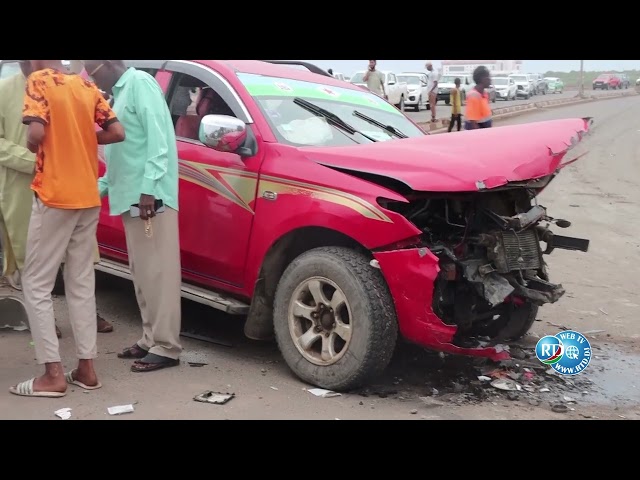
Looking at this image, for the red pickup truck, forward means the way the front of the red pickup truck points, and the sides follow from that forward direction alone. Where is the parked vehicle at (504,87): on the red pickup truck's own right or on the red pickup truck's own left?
on the red pickup truck's own left

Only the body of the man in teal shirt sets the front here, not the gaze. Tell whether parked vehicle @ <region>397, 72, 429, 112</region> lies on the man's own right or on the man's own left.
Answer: on the man's own right

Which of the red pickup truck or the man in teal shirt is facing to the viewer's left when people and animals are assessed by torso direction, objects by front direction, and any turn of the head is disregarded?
the man in teal shirt

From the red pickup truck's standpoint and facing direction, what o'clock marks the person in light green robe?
The person in light green robe is roughly at 5 o'clock from the red pickup truck.

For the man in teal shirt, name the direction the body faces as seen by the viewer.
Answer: to the viewer's left

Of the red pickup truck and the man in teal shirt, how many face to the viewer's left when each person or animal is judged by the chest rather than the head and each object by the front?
1

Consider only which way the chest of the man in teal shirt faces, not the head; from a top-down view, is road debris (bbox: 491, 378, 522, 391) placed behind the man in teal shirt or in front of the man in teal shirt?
behind

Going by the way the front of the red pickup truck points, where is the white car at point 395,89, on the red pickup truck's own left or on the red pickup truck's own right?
on the red pickup truck's own left

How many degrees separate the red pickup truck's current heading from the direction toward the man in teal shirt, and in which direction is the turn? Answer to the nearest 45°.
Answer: approximately 135° to its right

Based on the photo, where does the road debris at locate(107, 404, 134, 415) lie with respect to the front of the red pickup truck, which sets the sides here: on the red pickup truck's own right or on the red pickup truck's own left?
on the red pickup truck's own right

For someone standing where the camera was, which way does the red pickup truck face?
facing the viewer and to the right of the viewer
